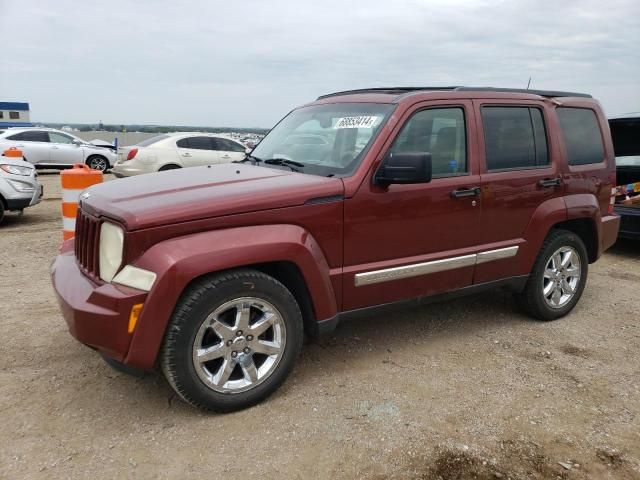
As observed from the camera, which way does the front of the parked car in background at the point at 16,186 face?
facing the viewer and to the right of the viewer

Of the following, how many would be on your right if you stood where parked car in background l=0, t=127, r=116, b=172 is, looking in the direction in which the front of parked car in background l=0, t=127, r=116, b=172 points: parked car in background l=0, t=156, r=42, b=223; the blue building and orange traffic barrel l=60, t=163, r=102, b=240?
2

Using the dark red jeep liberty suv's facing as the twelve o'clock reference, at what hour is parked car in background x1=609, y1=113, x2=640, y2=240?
The parked car in background is roughly at 6 o'clock from the dark red jeep liberty suv.

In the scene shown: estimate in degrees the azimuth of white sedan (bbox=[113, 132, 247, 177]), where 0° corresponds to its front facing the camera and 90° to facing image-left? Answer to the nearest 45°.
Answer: approximately 225°

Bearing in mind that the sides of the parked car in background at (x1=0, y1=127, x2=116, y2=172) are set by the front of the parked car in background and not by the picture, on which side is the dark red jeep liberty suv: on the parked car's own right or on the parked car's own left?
on the parked car's own right

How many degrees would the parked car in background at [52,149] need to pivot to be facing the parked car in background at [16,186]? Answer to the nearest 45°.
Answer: approximately 90° to its right

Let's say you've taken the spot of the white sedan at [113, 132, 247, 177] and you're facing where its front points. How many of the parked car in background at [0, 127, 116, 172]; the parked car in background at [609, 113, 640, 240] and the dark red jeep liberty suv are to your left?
1

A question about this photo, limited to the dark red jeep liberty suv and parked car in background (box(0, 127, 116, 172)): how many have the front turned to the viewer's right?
1

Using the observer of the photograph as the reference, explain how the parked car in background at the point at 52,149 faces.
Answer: facing to the right of the viewer

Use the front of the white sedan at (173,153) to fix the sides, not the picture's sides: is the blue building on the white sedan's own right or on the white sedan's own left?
on the white sedan's own left

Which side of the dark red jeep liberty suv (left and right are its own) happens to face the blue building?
right

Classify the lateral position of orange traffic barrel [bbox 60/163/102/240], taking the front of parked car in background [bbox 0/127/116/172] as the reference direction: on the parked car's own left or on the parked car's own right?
on the parked car's own right

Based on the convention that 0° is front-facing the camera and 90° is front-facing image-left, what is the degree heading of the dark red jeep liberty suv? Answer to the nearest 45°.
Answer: approximately 45°

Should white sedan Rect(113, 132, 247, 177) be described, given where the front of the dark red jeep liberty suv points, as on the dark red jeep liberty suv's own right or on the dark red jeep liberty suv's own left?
on the dark red jeep liberty suv's own right
